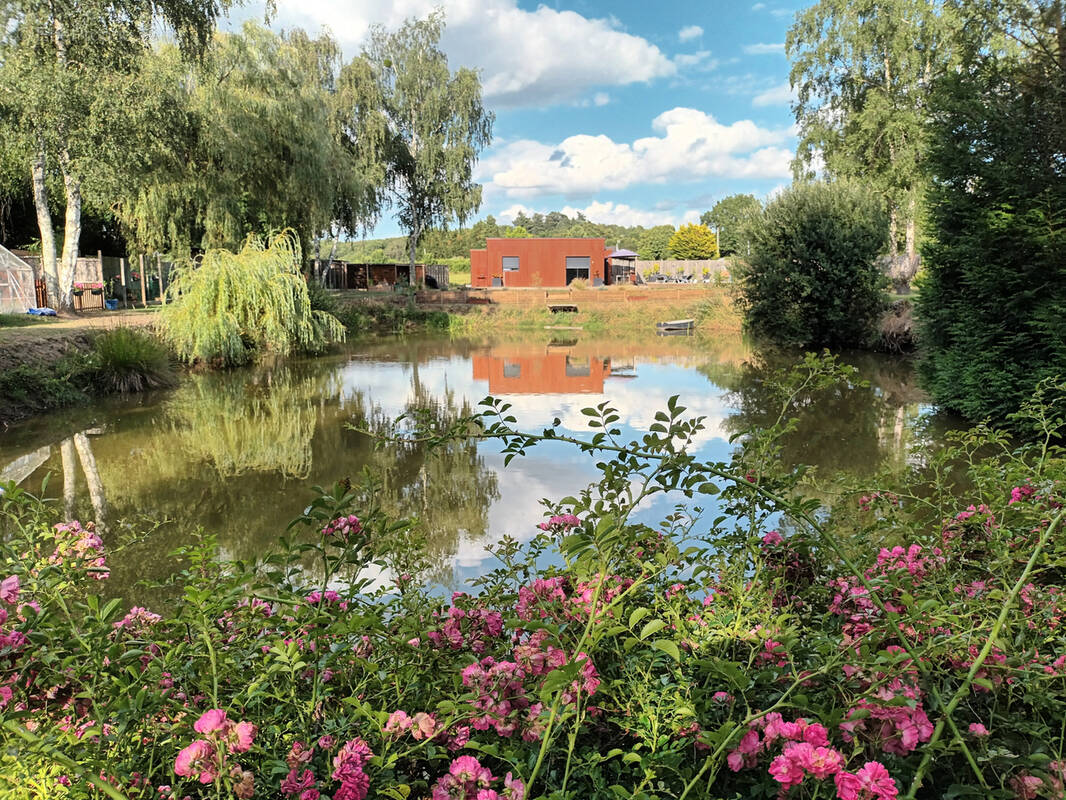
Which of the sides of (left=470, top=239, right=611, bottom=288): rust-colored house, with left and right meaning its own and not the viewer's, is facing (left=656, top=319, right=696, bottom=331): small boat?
front

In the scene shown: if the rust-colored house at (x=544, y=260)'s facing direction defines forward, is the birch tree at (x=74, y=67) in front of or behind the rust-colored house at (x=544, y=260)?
in front

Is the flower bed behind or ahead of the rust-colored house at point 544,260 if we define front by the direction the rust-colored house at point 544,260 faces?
ahead

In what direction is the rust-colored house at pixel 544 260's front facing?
toward the camera

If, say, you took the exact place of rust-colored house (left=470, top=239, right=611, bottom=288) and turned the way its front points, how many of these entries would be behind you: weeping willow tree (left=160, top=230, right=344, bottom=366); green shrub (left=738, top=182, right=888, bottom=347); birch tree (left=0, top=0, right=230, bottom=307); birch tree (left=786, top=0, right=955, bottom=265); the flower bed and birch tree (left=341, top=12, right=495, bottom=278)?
0

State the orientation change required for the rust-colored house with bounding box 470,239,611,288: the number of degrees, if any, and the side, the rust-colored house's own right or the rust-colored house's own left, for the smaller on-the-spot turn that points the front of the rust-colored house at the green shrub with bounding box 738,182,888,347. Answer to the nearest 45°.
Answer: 0° — it already faces it

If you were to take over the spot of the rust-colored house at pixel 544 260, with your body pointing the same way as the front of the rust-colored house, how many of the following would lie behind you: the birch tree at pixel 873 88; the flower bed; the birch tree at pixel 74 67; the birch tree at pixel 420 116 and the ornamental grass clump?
0

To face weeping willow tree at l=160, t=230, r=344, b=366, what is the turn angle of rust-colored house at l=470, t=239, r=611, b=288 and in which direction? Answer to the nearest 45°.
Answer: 0° — it already faces it

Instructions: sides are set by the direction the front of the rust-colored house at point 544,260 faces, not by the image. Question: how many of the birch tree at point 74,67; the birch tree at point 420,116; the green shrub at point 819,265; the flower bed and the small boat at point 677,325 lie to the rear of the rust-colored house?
0

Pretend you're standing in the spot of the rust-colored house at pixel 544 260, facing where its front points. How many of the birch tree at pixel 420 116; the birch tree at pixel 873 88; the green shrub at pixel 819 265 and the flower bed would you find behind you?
0

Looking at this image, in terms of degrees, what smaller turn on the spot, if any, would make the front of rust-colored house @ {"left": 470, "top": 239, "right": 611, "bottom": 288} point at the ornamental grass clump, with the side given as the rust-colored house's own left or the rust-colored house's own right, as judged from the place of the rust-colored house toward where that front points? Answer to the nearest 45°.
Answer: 0° — it already faces it

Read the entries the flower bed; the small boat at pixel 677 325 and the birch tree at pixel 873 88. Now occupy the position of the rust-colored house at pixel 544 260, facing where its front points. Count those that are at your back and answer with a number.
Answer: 0
